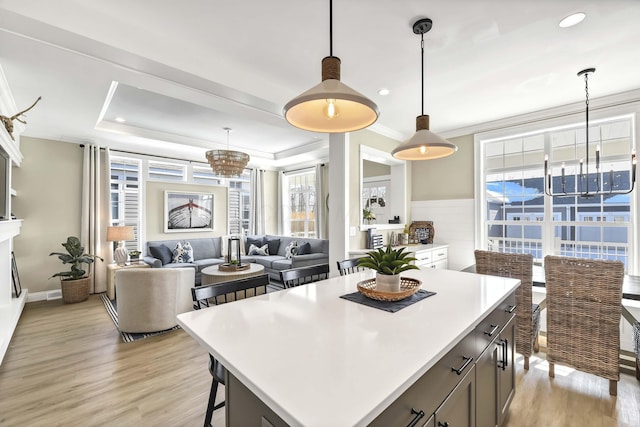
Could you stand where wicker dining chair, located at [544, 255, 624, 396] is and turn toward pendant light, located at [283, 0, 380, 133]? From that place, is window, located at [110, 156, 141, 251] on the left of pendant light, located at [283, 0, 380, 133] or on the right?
right

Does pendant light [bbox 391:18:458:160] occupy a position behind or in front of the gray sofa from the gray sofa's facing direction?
in front

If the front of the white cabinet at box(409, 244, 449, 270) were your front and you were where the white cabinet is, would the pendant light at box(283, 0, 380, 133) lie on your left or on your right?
on your right

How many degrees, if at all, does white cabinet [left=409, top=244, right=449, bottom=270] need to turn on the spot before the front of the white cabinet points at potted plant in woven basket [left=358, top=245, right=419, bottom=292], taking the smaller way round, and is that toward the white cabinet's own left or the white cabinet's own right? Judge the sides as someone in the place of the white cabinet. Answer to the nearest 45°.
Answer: approximately 45° to the white cabinet's own right

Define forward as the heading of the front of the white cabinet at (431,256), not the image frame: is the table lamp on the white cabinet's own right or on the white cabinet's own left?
on the white cabinet's own right

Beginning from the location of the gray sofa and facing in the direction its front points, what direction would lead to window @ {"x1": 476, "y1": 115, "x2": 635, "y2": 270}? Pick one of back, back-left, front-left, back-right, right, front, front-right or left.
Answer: front-left

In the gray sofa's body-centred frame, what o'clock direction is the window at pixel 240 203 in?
The window is roughly at 6 o'clock from the gray sofa.

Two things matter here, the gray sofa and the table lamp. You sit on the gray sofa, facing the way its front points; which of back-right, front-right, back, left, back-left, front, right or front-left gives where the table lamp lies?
right

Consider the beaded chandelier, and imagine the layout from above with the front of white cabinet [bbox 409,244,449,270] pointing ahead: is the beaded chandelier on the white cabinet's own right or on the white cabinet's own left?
on the white cabinet's own right

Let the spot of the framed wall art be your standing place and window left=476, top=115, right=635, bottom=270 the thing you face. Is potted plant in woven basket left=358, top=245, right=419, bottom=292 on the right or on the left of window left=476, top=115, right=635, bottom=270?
right

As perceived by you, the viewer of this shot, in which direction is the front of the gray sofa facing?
facing the viewer

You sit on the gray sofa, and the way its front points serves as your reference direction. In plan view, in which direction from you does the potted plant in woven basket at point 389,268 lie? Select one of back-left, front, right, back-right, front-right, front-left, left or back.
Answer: front

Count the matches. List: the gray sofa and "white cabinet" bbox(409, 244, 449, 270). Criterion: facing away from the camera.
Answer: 0

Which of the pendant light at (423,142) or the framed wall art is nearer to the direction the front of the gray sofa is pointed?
the pendant light

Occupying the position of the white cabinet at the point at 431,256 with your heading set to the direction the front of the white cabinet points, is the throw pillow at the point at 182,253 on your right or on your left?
on your right

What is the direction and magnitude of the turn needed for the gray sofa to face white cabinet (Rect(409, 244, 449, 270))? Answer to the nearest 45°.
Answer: approximately 45° to its left

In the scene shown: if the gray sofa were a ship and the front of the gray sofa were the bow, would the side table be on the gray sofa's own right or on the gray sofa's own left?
on the gray sofa's own right

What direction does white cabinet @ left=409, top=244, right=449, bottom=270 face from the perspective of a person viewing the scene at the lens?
facing the viewer and to the right of the viewer

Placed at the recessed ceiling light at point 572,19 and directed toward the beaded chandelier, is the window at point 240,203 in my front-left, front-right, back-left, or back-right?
front-right

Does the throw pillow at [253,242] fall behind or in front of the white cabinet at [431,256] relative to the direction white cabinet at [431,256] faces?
behind
